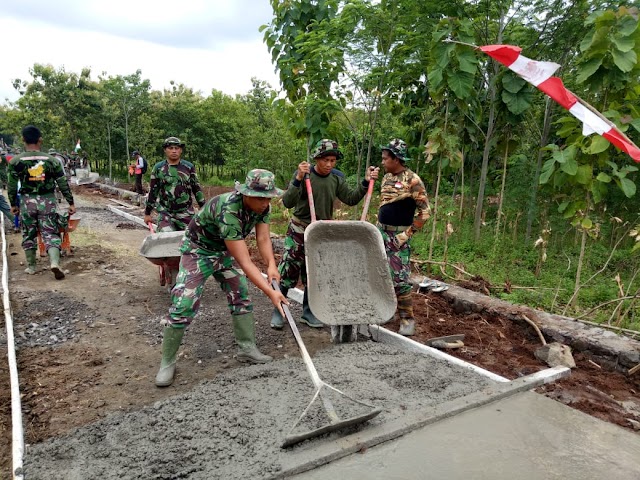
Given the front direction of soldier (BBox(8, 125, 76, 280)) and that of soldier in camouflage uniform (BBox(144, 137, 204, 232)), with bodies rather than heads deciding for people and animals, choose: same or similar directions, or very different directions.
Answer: very different directions

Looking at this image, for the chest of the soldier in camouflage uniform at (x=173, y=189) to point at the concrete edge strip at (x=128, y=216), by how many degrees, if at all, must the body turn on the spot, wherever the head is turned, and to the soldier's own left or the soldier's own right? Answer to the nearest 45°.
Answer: approximately 180°

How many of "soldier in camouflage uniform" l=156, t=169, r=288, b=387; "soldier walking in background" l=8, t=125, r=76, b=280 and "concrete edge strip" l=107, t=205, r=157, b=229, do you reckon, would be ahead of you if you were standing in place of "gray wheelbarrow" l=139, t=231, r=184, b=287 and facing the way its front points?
1

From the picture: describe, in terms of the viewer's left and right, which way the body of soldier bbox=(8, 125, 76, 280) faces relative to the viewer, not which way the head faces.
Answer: facing away from the viewer

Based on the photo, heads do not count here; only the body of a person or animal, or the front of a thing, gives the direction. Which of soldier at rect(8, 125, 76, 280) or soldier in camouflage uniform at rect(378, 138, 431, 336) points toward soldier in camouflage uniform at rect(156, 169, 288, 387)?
soldier in camouflage uniform at rect(378, 138, 431, 336)

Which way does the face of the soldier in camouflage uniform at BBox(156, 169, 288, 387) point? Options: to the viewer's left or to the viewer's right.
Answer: to the viewer's right

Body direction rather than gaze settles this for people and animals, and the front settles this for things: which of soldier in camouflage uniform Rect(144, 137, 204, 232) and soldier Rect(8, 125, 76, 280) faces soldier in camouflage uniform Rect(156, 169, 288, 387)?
soldier in camouflage uniform Rect(144, 137, 204, 232)

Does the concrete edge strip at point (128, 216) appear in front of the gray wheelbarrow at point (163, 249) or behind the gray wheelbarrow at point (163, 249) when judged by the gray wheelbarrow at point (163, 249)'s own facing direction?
behind

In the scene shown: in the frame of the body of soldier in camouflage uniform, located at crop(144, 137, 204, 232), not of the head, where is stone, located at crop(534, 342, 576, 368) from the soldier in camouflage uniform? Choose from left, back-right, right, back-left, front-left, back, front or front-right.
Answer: front-left

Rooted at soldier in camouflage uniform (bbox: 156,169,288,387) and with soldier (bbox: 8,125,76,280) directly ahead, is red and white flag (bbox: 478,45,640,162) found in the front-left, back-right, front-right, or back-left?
back-right
